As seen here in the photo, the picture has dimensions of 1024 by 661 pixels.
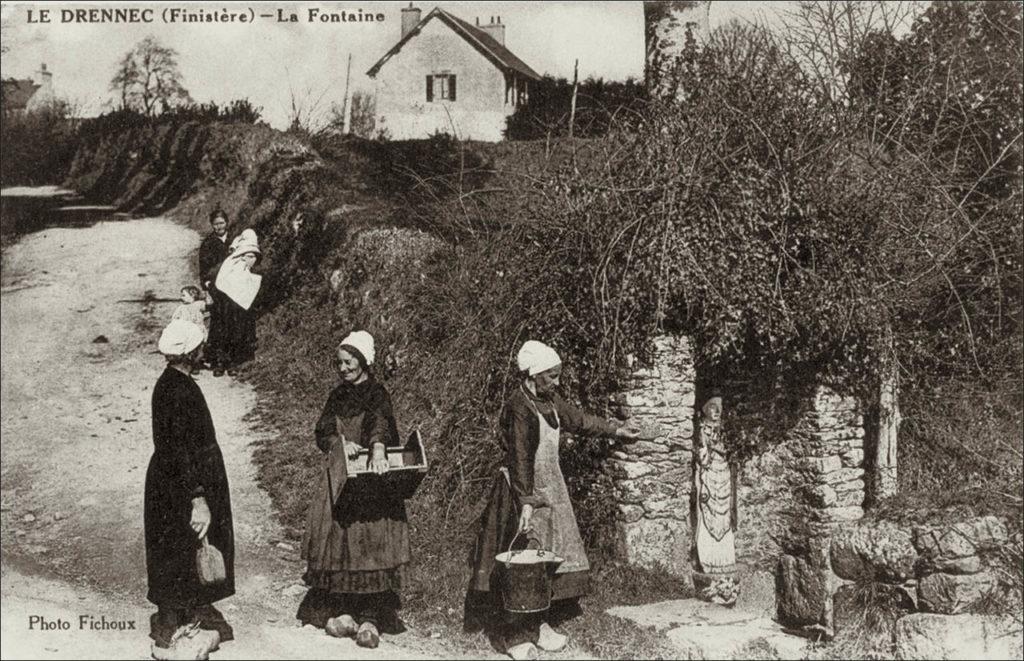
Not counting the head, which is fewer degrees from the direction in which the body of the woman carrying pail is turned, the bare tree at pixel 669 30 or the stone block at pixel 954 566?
the stone block

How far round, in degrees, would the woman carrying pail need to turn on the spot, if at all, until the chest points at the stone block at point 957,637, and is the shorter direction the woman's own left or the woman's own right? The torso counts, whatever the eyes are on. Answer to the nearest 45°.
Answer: approximately 45° to the woman's own left

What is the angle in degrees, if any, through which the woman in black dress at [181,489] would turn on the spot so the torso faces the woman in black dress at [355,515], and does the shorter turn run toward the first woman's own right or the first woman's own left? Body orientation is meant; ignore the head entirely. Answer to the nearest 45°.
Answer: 0° — they already face them

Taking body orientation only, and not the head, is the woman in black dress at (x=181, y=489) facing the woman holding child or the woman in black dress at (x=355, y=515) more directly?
the woman in black dress

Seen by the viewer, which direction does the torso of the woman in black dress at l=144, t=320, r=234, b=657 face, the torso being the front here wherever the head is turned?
to the viewer's right

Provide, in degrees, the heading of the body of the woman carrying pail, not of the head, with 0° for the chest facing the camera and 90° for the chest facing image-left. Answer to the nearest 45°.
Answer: approximately 315°

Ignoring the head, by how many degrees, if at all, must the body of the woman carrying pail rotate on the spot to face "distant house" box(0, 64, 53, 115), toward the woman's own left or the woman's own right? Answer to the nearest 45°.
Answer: approximately 180°

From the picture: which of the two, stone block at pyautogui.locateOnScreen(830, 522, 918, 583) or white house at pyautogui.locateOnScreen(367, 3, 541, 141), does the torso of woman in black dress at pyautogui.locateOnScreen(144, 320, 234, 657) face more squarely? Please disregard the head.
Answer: the stone block

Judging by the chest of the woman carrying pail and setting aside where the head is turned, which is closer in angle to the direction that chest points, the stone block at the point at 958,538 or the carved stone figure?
the stone block

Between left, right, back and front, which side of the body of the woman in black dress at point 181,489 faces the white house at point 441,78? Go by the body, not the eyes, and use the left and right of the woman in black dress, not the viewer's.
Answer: left

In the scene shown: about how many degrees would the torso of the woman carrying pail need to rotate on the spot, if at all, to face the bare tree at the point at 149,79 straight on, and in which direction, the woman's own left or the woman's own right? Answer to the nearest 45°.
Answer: approximately 180°

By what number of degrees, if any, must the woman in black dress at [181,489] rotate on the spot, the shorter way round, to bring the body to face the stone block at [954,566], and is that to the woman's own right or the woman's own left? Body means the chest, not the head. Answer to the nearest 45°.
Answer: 0° — they already face it

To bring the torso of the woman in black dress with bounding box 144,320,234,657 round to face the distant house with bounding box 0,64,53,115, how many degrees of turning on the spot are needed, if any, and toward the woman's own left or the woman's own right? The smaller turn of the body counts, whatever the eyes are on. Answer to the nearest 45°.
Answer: approximately 90° to the woman's own left
